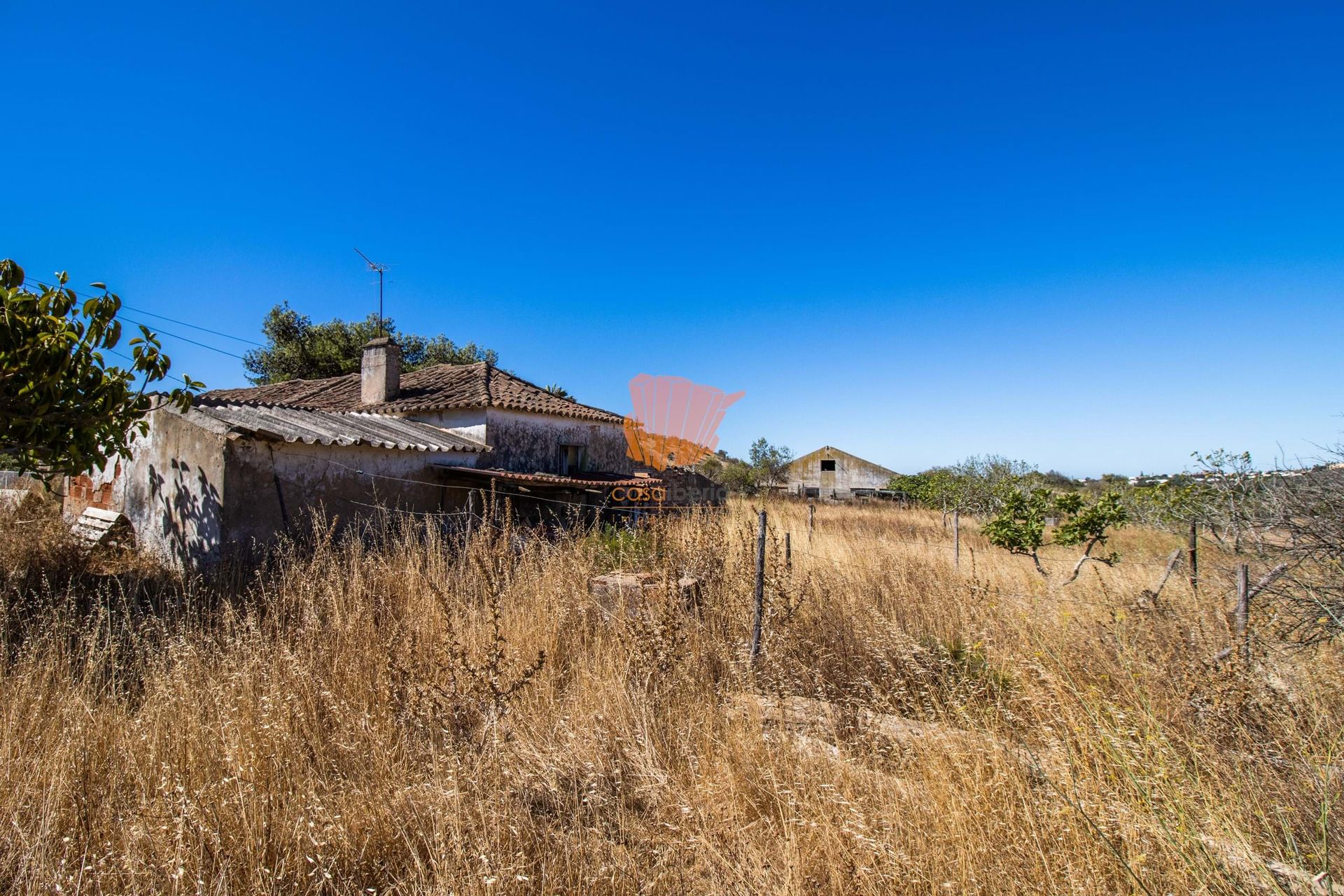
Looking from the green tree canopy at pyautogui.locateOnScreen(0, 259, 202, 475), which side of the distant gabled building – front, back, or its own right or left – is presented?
front

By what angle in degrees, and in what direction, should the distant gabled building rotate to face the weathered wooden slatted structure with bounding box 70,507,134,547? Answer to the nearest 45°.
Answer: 0° — it already faces it

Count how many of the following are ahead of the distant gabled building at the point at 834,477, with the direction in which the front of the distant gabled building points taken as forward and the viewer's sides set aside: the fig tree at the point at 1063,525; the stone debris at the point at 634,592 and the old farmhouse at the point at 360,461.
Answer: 3

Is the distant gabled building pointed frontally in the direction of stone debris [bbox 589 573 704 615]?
yes

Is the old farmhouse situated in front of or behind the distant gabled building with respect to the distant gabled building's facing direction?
in front

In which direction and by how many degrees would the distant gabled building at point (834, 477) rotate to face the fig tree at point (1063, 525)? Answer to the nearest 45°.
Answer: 0° — it already faces it

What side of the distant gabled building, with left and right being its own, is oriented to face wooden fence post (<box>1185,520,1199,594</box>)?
front

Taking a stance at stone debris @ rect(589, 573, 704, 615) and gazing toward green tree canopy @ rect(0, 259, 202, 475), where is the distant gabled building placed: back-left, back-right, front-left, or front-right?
back-right

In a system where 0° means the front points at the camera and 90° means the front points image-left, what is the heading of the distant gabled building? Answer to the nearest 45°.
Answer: approximately 0°
